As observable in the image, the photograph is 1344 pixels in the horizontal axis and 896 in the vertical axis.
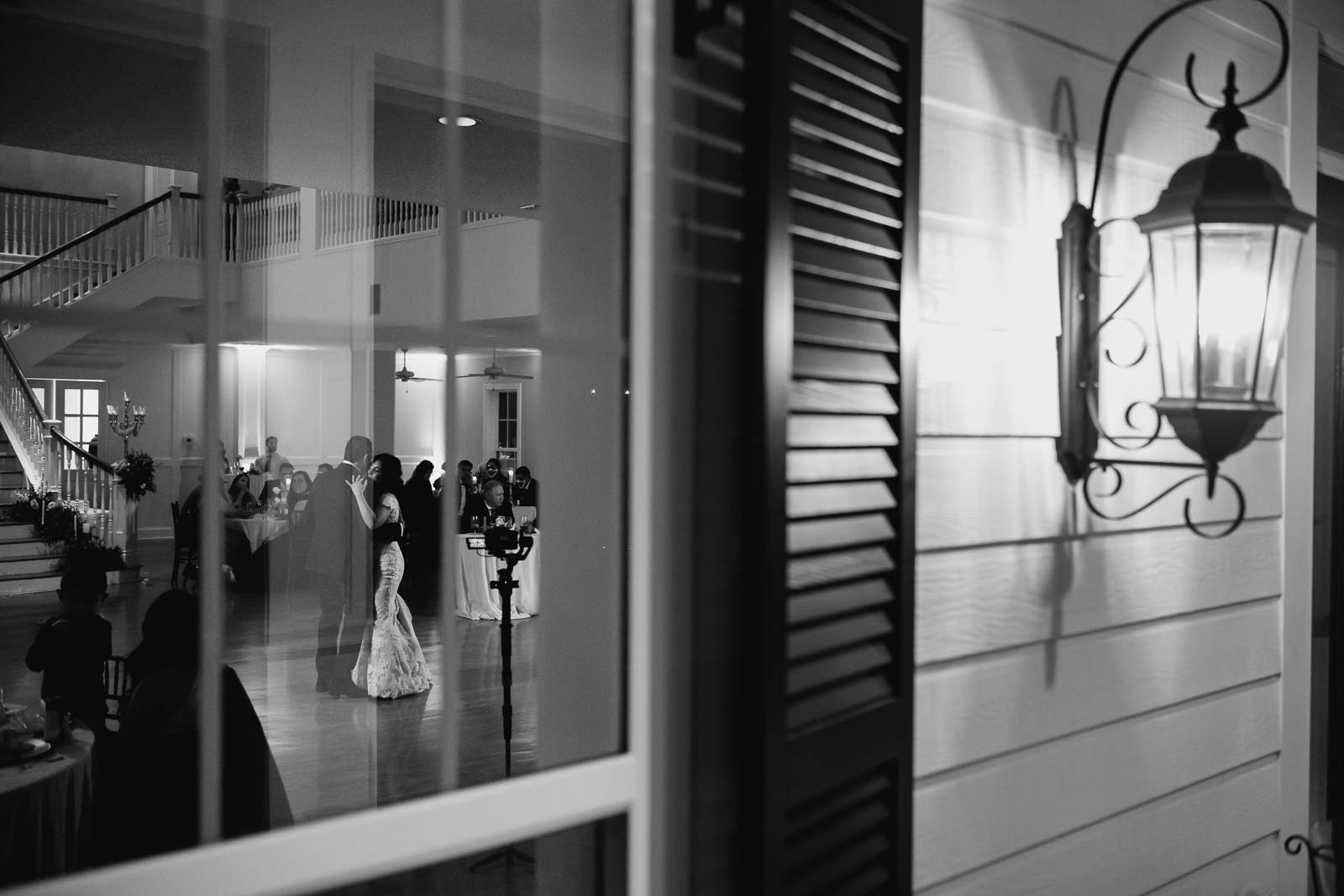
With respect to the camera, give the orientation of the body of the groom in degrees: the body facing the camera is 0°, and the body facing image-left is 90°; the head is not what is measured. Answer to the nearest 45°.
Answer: approximately 270°

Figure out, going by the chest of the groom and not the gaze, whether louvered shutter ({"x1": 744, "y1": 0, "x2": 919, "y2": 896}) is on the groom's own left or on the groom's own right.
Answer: on the groom's own right

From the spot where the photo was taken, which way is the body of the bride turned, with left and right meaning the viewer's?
facing to the left of the viewer

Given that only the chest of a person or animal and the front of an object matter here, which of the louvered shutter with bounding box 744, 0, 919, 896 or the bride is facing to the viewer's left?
the bride

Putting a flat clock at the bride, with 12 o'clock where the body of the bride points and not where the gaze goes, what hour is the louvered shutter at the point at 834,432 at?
The louvered shutter is roughly at 9 o'clock from the bride.

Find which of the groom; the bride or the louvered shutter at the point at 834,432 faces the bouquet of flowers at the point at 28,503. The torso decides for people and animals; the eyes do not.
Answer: the bride

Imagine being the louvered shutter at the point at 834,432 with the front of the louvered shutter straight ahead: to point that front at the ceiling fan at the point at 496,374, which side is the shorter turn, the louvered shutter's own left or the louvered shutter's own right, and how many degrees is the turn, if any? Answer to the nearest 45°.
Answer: approximately 180°

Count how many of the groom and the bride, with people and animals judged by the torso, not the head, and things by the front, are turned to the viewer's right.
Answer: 1

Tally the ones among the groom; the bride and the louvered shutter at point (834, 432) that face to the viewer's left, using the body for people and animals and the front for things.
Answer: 1

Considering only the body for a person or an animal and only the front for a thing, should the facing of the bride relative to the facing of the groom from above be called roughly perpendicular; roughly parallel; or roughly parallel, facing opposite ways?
roughly parallel, facing opposite ways

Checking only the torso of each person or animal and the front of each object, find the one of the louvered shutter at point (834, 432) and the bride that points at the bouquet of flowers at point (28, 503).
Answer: the bride

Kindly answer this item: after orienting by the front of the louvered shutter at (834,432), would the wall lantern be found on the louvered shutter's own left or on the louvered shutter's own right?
on the louvered shutter's own left
